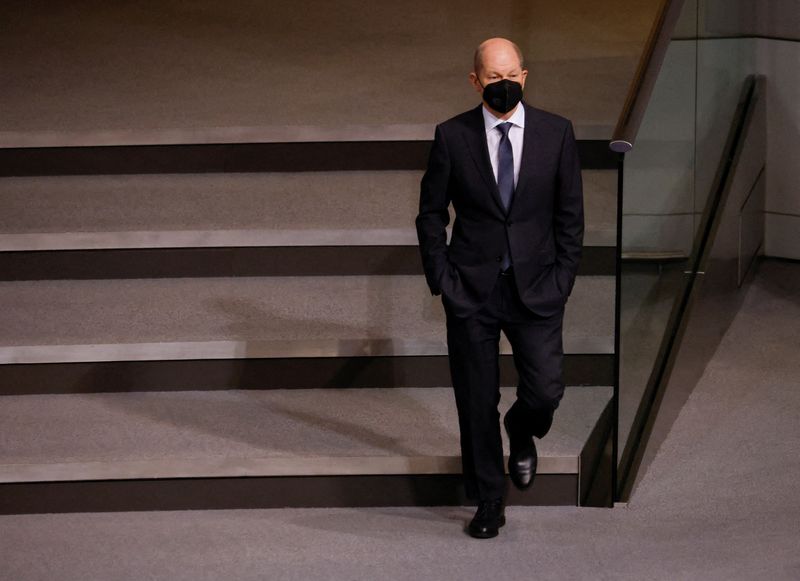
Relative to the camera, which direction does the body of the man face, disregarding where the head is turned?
toward the camera

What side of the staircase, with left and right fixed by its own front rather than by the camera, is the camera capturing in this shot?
front
